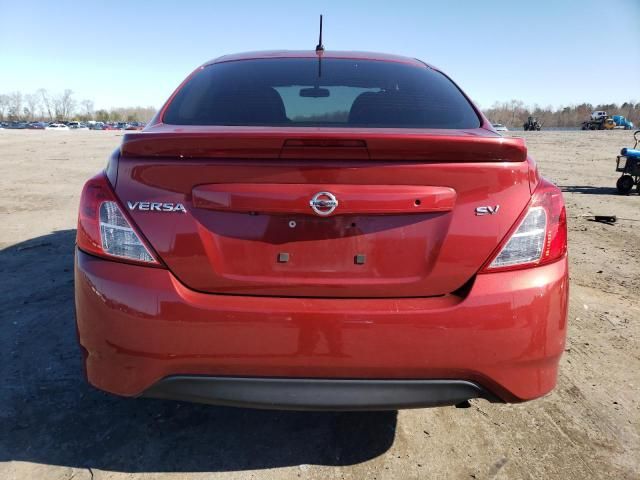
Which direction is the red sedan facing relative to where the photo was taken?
away from the camera

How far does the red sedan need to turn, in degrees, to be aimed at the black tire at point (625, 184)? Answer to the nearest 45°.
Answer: approximately 45° to its right
